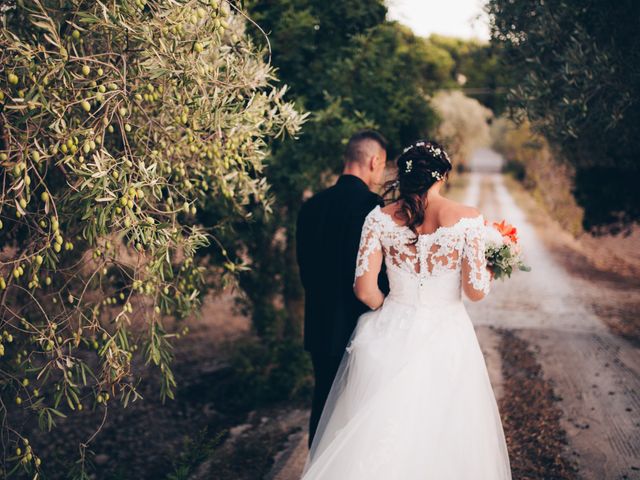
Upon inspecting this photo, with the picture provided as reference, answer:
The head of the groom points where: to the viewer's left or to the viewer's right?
to the viewer's right

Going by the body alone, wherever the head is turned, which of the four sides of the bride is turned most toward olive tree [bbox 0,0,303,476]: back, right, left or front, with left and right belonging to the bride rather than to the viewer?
left

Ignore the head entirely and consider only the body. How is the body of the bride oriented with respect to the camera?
away from the camera
